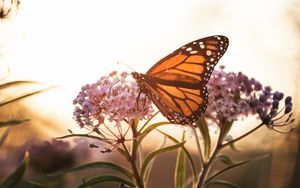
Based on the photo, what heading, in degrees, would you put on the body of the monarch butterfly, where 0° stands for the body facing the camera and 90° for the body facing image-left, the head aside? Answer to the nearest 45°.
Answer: approximately 90°
